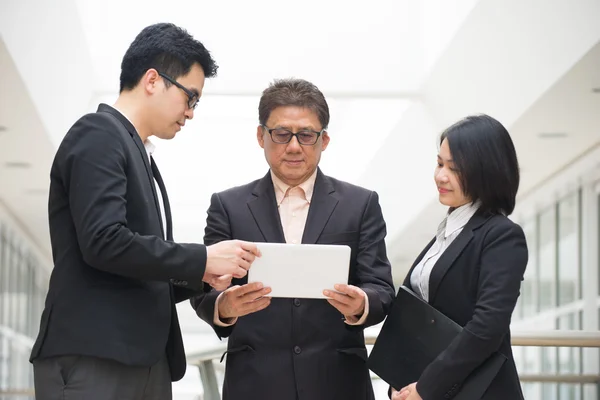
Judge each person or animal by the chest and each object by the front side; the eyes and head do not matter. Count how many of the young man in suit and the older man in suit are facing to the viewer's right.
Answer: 1

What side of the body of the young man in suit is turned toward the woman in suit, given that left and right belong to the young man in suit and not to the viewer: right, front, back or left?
front

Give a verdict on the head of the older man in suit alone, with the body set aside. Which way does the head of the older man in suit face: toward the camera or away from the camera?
toward the camera

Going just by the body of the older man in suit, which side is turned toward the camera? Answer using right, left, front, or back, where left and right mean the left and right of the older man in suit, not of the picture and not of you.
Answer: front

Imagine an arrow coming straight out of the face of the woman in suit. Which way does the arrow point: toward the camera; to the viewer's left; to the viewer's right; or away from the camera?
to the viewer's left

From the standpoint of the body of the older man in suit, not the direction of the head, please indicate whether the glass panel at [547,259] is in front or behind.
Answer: behind

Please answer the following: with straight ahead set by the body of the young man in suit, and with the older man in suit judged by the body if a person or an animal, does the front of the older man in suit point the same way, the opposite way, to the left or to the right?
to the right

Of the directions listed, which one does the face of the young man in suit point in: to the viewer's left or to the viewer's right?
to the viewer's right

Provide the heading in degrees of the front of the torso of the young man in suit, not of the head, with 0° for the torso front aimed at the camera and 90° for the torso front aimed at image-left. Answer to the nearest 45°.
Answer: approximately 270°
